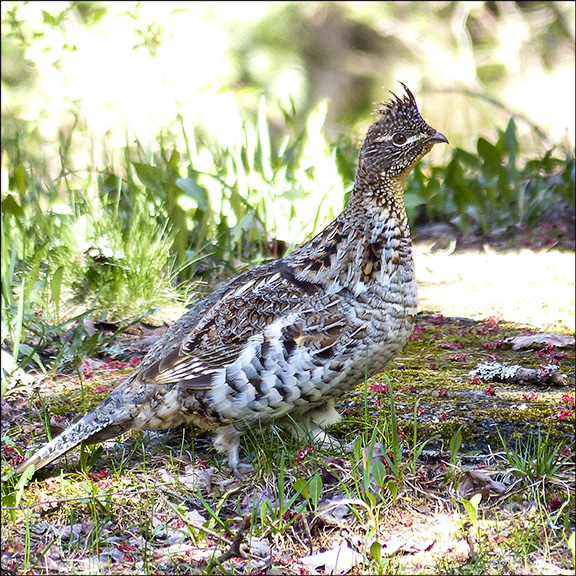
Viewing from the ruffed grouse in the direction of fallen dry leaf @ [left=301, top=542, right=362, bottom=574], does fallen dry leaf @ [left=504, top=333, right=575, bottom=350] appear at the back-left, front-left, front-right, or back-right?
back-left

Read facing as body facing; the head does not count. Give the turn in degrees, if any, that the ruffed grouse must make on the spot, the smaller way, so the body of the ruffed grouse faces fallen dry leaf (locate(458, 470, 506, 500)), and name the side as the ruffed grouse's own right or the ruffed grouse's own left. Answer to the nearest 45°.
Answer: approximately 45° to the ruffed grouse's own right

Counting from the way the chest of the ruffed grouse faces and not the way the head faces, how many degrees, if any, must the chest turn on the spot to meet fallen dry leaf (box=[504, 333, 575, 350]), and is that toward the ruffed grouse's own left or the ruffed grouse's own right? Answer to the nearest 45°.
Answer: approximately 45° to the ruffed grouse's own left

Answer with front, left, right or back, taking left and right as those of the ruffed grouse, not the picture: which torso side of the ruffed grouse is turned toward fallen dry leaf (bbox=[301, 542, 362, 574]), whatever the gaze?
right

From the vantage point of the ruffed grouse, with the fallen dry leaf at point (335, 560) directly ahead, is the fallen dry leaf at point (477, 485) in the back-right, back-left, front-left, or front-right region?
front-left

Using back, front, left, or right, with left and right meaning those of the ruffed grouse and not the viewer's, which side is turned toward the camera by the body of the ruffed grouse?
right

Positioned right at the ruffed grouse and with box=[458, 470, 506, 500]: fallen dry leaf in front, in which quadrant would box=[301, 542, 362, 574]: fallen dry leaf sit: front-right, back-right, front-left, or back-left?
front-right

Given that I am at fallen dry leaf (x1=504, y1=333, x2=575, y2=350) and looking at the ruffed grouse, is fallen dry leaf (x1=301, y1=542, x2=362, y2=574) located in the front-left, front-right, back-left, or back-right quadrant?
front-left
